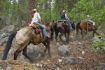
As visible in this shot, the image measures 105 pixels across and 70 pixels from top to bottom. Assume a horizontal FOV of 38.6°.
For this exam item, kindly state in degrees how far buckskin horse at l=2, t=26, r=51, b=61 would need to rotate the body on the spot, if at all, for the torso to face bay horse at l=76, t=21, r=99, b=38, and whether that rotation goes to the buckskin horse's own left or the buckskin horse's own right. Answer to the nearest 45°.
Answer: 0° — it already faces it

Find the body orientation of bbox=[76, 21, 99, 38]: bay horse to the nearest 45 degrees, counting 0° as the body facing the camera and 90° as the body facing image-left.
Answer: approximately 270°

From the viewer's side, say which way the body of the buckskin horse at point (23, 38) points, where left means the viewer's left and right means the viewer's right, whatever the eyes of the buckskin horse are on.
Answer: facing away from the viewer and to the right of the viewer

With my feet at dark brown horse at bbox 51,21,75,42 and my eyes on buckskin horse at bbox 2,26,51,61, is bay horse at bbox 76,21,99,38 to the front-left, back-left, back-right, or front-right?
back-left
